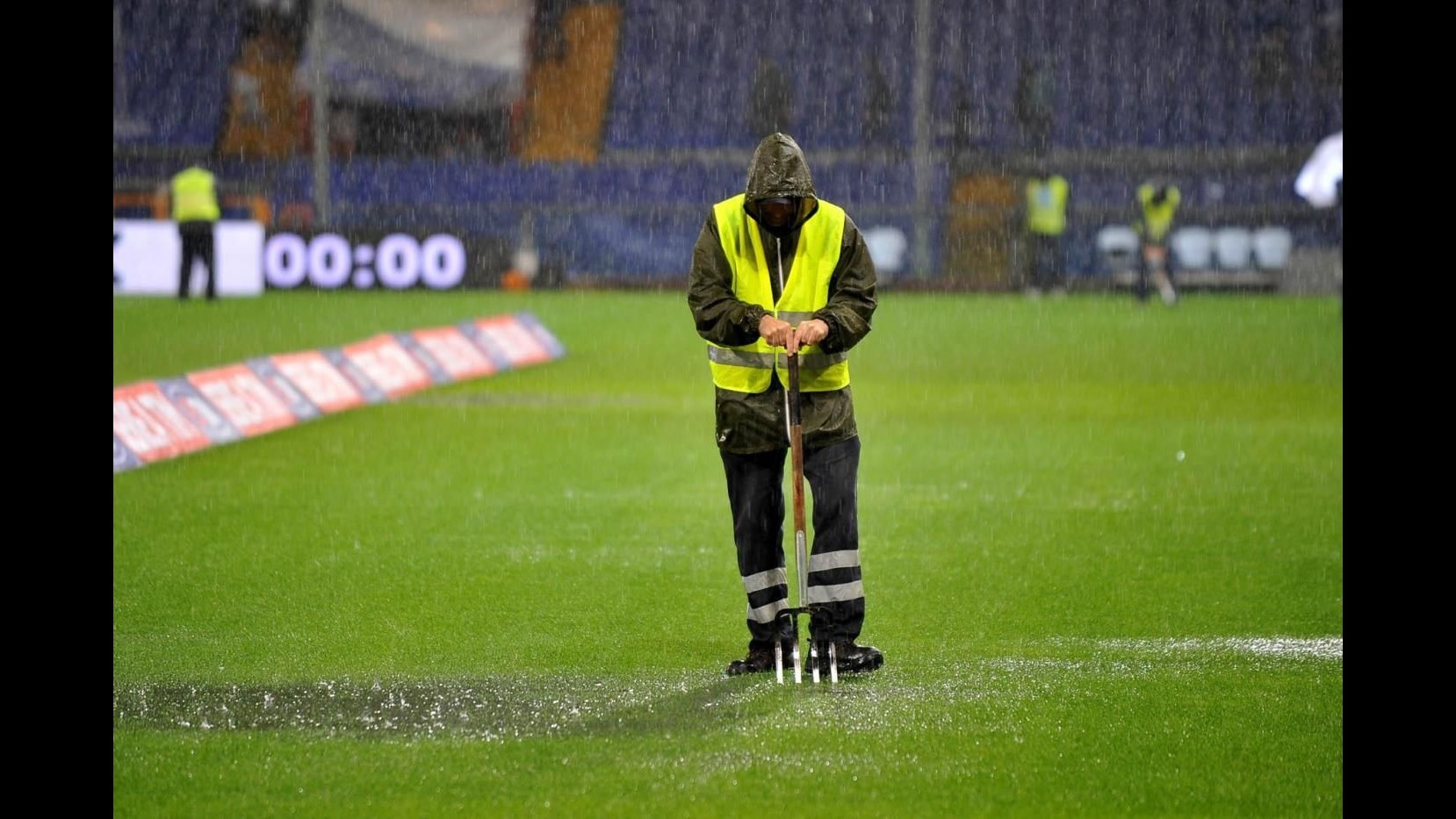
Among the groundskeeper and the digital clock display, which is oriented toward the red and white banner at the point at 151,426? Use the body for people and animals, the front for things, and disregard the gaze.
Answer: the digital clock display

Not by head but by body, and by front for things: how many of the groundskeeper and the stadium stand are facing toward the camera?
2

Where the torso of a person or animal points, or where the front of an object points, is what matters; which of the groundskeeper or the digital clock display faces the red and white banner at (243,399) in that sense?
the digital clock display

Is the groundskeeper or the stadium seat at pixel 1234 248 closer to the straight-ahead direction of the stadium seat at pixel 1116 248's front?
the groundskeeper

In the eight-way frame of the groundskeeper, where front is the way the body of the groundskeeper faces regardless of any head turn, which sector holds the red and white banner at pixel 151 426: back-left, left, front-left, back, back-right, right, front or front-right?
back-right

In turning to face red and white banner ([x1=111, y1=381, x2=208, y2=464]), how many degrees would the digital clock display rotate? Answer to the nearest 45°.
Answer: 0° — it already faces it

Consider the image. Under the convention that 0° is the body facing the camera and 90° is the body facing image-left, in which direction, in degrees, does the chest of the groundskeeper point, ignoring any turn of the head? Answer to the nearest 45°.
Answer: approximately 0°

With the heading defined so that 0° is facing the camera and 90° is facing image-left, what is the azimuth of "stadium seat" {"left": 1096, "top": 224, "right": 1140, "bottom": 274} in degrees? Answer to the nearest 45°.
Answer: approximately 0°

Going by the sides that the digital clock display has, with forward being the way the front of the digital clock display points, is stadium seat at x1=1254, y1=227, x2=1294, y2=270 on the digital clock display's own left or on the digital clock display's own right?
on the digital clock display's own left
